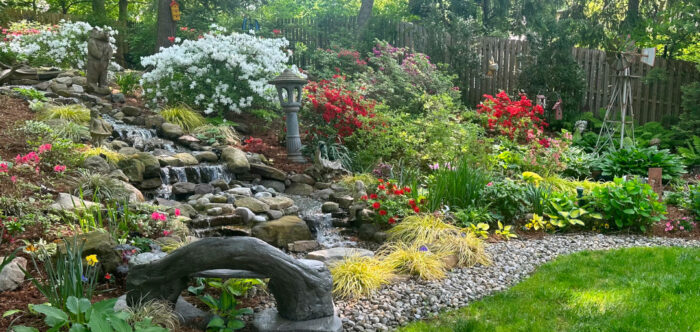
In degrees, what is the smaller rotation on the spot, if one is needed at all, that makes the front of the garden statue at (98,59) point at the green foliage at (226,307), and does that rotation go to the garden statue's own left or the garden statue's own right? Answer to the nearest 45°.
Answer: approximately 45° to the garden statue's own right

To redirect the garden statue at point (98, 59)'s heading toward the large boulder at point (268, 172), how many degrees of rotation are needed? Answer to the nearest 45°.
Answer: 0° — it already faces it

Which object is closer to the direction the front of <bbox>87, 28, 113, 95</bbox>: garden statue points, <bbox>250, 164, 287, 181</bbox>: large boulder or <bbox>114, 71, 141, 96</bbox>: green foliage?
the large boulder

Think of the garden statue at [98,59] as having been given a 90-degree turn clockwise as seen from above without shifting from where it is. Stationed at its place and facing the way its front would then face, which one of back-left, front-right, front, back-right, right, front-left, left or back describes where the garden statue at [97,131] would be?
front-left

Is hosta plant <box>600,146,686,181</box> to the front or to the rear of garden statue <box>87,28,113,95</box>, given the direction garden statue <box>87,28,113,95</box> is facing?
to the front

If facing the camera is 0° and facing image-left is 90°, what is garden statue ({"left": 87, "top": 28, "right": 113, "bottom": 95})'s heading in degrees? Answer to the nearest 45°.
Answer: approximately 315°

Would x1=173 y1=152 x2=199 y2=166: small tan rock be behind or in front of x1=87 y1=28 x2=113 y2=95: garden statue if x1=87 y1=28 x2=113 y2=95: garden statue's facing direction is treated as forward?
in front

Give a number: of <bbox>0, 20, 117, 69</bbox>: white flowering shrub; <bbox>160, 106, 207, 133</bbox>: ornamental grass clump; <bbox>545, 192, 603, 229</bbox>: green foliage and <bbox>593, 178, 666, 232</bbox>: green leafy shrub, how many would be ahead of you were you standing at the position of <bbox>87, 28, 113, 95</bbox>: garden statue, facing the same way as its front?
3
